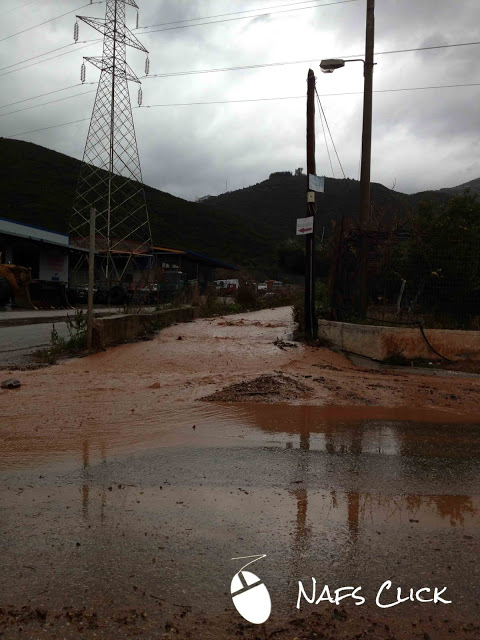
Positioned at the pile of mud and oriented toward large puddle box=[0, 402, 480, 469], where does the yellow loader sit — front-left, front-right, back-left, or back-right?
back-right

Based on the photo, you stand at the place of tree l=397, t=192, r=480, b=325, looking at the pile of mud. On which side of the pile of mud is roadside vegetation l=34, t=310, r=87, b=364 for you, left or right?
right

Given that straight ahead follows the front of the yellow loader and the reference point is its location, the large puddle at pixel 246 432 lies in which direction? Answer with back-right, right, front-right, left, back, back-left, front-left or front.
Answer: front-right
